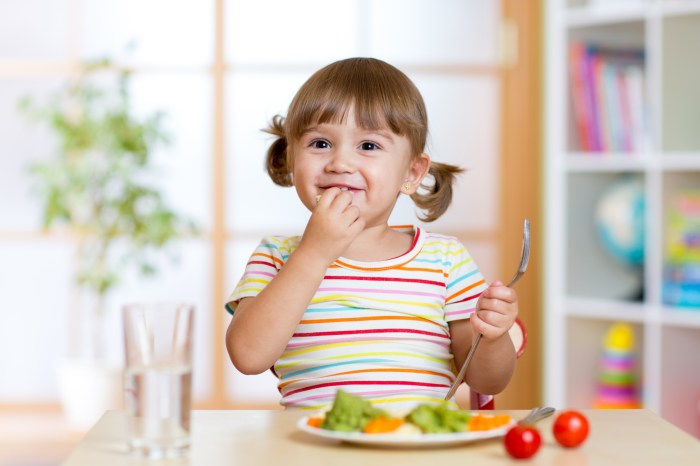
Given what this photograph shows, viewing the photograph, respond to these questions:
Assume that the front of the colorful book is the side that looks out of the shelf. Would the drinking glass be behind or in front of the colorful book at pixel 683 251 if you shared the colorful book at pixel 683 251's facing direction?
in front

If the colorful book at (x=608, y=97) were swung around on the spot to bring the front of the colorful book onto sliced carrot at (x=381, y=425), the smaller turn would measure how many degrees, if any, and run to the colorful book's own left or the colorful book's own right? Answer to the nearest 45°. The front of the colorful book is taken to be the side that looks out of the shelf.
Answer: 0° — it already faces it

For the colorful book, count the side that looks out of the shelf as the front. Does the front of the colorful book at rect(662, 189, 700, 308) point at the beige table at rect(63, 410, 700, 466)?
yes

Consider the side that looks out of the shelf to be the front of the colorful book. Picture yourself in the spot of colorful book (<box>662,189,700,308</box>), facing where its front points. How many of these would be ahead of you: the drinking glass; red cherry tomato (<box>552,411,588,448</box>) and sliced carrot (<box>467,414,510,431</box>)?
3

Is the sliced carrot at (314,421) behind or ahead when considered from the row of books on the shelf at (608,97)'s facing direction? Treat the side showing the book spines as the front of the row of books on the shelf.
ahead

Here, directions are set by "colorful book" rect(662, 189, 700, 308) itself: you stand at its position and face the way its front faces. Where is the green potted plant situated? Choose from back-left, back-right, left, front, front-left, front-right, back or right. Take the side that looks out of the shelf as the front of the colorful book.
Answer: right

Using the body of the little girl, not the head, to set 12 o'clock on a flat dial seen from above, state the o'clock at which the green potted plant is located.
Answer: The green potted plant is roughly at 5 o'clock from the little girl.

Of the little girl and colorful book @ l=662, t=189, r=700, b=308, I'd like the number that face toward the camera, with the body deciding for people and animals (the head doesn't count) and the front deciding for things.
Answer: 2
